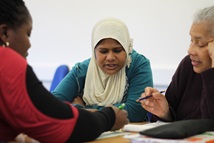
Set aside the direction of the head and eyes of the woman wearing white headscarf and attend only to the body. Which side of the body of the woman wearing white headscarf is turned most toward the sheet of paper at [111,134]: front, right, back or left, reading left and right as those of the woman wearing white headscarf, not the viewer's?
front

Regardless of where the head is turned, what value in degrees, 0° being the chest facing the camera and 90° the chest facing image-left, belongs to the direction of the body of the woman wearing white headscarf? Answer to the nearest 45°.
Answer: approximately 0°

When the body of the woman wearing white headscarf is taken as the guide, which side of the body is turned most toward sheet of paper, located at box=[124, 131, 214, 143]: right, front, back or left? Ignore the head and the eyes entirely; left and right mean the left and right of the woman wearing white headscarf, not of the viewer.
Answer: front
